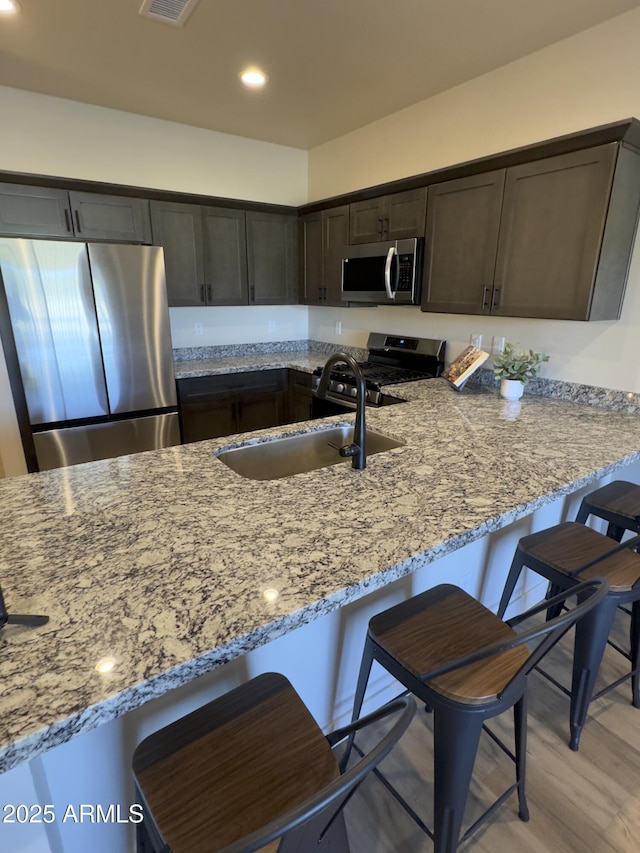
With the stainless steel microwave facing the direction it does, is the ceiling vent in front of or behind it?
in front

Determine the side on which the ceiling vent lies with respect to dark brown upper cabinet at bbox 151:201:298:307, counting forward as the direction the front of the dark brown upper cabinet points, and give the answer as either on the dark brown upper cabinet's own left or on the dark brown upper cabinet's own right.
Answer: on the dark brown upper cabinet's own right

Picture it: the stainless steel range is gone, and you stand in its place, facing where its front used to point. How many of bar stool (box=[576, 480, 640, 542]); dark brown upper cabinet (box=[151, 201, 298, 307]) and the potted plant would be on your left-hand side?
2

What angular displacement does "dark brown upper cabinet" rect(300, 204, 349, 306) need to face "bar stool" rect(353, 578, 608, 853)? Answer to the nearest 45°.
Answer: approximately 45° to its left

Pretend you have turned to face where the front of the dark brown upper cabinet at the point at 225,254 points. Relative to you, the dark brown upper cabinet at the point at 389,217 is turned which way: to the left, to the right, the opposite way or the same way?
to the right

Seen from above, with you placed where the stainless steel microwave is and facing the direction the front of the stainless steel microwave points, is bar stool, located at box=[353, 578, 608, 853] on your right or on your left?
on your left

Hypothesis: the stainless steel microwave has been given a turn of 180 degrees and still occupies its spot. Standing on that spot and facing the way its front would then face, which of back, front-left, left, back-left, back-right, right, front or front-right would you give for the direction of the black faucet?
back-right

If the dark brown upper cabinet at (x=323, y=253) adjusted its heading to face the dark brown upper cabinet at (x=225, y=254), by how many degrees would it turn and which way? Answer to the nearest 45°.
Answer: approximately 45° to its right

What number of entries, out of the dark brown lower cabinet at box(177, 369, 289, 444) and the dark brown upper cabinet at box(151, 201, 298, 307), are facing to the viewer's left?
0

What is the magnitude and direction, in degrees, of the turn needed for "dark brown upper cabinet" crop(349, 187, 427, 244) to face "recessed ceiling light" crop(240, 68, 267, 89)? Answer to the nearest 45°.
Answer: approximately 45° to its right

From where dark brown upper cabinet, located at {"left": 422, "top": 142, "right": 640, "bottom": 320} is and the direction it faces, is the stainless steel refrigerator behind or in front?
in front

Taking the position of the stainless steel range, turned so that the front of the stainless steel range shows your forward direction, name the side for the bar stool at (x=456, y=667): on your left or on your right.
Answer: on your left

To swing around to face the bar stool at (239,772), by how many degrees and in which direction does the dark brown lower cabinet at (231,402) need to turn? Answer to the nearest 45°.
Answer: approximately 45° to its right

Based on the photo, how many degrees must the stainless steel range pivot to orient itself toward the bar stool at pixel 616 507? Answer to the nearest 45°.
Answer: approximately 90° to its left

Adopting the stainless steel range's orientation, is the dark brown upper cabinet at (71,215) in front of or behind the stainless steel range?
in front
